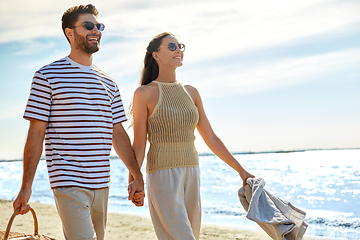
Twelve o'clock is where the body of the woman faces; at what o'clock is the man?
The man is roughly at 3 o'clock from the woman.

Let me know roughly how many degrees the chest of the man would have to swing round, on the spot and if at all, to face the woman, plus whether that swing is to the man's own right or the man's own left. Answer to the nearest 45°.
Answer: approximately 90° to the man's own left

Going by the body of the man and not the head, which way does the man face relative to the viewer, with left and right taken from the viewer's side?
facing the viewer and to the right of the viewer
